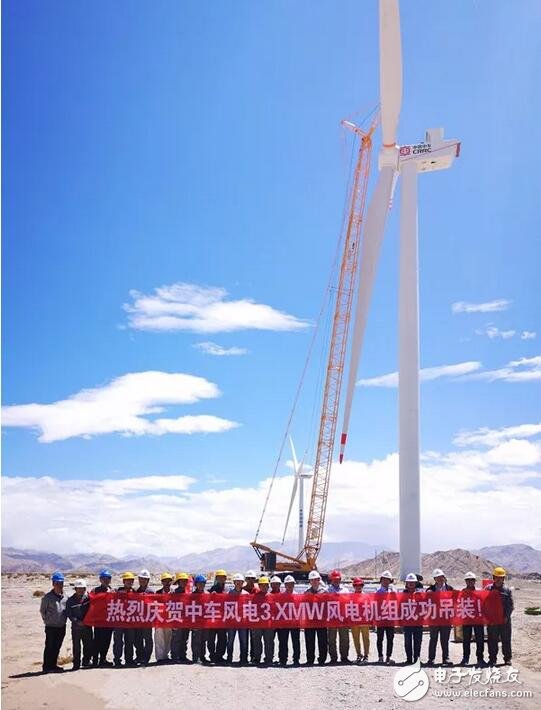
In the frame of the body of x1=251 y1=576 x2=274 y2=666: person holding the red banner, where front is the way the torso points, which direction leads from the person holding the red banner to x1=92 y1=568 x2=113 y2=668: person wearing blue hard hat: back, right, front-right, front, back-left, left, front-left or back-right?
right

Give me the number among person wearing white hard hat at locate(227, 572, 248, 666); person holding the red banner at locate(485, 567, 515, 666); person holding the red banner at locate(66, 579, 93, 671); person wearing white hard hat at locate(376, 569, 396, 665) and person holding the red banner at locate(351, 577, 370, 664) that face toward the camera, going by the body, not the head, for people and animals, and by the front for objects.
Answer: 5

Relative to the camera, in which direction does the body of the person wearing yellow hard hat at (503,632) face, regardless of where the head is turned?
toward the camera

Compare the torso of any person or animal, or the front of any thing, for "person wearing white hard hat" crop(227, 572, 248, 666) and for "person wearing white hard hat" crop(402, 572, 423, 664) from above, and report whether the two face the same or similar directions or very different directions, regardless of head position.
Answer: same or similar directions

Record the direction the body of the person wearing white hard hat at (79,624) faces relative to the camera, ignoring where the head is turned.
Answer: toward the camera

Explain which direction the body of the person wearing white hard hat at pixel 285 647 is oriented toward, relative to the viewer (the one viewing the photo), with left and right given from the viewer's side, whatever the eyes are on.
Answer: facing the viewer

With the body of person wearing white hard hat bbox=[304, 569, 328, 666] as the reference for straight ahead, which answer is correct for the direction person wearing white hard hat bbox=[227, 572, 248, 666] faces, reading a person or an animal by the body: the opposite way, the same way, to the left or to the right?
the same way

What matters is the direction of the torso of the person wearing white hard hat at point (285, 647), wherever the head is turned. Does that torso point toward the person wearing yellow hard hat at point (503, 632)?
no

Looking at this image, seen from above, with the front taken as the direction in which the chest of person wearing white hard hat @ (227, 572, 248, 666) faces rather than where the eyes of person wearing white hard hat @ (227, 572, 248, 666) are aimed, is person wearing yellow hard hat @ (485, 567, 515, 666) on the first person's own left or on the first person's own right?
on the first person's own left

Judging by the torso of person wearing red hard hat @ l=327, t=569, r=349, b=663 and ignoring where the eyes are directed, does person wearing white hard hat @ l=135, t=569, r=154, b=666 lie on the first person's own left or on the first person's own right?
on the first person's own right

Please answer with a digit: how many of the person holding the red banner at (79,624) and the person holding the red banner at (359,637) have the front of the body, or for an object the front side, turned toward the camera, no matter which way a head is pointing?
2

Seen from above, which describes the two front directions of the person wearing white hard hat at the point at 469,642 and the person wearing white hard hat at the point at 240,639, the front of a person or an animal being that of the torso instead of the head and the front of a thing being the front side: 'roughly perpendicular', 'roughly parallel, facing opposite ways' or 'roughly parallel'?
roughly parallel

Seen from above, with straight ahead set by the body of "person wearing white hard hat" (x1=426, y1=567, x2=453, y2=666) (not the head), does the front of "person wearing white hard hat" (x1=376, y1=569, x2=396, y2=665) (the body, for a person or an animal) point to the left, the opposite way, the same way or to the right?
the same way

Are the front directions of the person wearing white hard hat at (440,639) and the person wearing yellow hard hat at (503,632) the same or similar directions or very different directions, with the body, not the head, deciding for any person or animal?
same or similar directions

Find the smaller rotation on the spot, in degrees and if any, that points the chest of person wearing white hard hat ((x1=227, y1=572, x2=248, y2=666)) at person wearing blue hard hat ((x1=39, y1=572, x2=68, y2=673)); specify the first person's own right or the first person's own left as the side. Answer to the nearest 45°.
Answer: approximately 90° to the first person's own right
